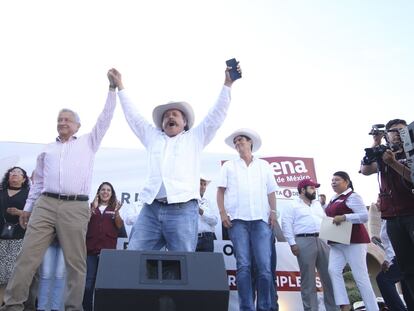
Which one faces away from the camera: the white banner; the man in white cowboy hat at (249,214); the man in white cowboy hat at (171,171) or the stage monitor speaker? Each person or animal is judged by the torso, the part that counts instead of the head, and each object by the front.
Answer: the stage monitor speaker

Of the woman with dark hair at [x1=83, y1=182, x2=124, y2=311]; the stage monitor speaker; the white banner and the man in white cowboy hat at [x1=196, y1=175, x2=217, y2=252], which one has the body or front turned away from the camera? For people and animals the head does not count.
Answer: the stage monitor speaker

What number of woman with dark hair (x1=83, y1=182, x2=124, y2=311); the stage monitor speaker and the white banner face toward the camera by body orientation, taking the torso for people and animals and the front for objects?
2

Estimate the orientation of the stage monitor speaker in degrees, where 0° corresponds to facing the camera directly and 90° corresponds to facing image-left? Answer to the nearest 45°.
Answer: approximately 180°

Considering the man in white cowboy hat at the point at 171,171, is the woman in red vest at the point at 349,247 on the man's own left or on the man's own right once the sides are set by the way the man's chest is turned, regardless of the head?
on the man's own left

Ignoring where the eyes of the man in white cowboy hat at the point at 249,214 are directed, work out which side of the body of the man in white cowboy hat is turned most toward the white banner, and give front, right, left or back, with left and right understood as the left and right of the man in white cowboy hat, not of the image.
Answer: back

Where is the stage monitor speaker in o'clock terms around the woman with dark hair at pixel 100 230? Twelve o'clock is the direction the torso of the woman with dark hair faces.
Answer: The stage monitor speaker is roughly at 12 o'clock from the woman with dark hair.

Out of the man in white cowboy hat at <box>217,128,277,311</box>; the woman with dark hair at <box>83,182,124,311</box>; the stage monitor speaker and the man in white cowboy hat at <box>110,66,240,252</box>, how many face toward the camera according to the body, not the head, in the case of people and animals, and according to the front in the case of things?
3
